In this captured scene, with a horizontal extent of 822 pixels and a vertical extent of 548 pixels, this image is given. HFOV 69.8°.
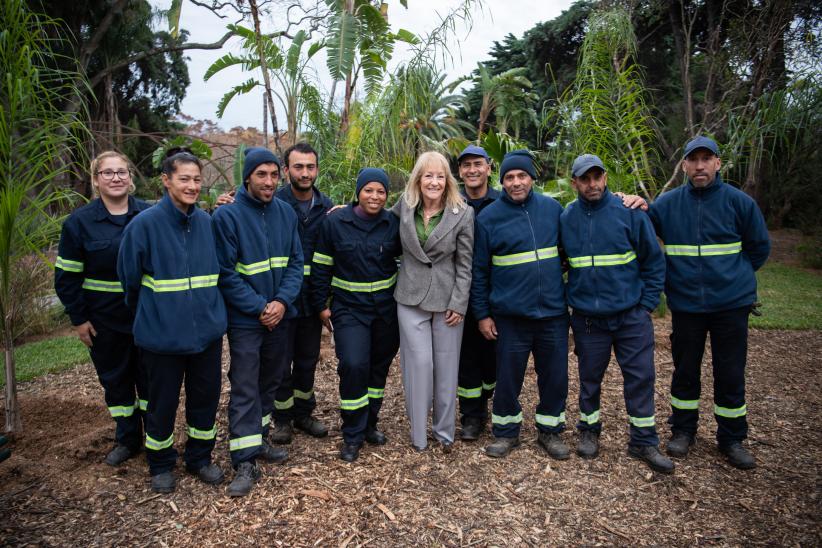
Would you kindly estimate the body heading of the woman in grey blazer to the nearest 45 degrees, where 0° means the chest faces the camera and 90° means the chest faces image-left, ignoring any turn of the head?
approximately 0°
